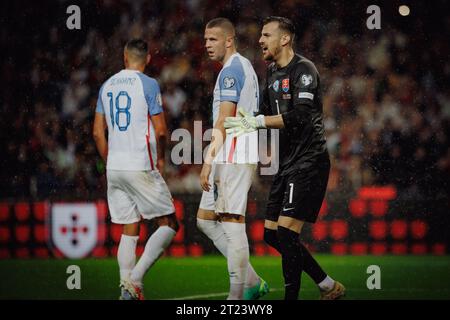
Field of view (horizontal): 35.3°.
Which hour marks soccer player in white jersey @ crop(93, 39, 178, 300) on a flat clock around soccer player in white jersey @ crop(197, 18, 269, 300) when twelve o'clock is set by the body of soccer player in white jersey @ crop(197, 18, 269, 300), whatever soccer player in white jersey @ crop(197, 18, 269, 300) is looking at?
soccer player in white jersey @ crop(93, 39, 178, 300) is roughly at 1 o'clock from soccer player in white jersey @ crop(197, 18, 269, 300).

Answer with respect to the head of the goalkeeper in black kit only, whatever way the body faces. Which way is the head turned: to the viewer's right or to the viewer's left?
to the viewer's left

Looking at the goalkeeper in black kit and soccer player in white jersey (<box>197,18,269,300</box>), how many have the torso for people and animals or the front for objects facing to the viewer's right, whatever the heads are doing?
0

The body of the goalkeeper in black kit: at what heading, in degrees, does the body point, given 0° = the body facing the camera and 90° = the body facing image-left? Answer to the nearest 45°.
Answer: approximately 45°

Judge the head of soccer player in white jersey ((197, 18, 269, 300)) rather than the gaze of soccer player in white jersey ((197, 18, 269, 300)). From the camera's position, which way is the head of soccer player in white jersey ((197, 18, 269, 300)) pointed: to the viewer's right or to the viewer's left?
to the viewer's left

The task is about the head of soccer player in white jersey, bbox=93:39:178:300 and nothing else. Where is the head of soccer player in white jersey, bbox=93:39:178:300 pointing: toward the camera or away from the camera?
away from the camera

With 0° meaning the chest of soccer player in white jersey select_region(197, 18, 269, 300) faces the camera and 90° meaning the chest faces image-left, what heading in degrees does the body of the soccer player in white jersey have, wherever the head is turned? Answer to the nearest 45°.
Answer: approximately 90°
